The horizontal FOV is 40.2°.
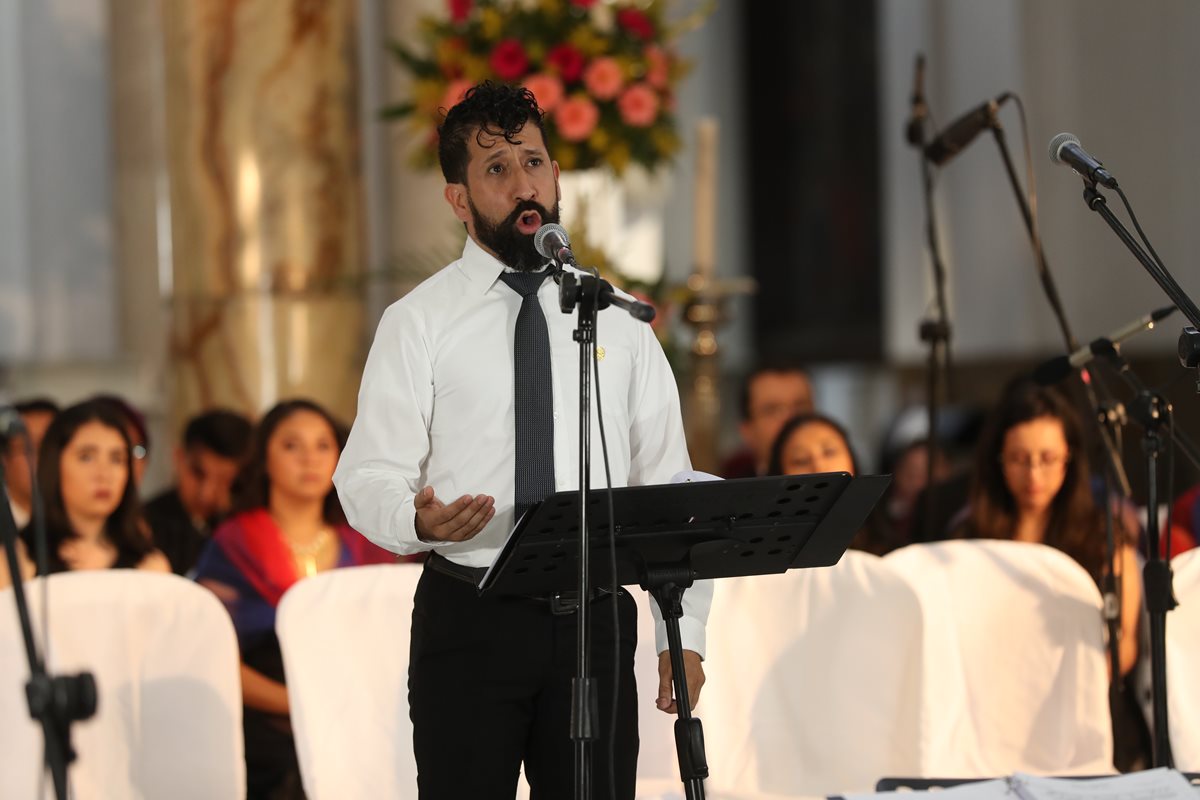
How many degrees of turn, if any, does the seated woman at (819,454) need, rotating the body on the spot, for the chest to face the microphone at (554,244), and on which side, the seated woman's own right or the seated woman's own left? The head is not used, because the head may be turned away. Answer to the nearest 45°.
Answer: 0° — they already face it

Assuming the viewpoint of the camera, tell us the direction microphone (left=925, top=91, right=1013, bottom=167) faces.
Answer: facing to the left of the viewer

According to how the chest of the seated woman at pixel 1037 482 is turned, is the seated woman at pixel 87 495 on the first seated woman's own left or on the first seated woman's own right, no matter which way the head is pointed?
on the first seated woman's own right

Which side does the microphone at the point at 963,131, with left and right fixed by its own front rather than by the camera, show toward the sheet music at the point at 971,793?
left

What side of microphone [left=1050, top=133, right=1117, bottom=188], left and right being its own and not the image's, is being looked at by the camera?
left

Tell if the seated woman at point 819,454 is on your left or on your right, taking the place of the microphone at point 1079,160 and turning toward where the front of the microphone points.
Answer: on your right

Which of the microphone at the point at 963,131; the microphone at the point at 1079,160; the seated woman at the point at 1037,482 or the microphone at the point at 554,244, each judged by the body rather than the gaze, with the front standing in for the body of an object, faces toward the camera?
the seated woman

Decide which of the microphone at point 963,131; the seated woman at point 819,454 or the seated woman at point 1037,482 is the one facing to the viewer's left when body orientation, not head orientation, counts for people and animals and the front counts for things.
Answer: the microphone

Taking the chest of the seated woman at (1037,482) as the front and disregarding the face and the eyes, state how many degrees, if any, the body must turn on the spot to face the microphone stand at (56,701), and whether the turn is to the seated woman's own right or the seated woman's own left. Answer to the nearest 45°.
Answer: approximately 45° to the seated woman's own right

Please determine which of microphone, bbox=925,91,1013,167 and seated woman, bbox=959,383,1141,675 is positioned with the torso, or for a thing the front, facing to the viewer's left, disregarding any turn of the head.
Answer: the microphone

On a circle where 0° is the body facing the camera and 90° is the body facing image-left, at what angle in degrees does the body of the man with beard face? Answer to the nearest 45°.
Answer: approximately 315°

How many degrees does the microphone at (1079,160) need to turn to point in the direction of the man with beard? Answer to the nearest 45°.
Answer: approximately 45° to its left
